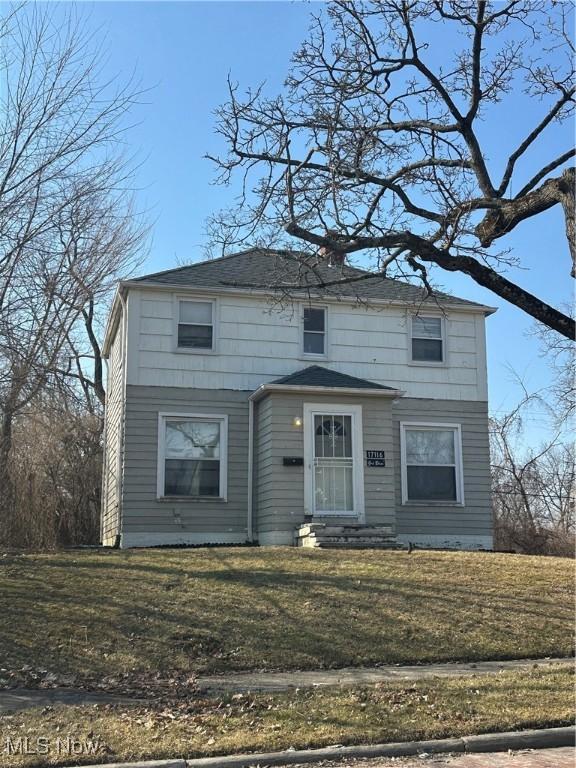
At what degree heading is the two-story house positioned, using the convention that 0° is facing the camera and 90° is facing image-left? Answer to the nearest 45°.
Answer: approximately 0°

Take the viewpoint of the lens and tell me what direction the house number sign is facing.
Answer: facing the viewer
